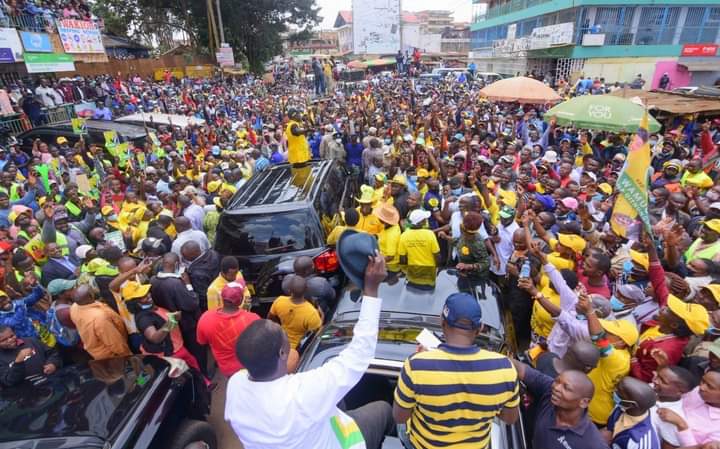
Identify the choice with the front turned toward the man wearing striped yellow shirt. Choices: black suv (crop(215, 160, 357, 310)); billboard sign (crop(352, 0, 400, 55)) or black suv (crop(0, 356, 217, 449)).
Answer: the billboard sign

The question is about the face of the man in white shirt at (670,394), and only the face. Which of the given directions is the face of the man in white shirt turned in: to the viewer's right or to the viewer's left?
to the viewer's left

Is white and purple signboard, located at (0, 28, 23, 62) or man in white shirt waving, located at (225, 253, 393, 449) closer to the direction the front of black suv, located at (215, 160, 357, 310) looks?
the white and purple signboard

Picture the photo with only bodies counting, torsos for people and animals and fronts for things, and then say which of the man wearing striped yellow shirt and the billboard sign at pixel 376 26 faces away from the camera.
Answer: the man wearing striped yellow shirt

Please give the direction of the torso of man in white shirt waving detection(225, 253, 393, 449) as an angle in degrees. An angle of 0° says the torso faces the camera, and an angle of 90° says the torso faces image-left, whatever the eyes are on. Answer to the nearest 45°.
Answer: approximately 225°

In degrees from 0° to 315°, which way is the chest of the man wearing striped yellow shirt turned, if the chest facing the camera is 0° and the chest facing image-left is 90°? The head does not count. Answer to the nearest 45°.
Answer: approximately 180°

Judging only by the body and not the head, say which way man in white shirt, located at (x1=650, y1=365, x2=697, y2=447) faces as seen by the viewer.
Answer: to the viewer's left

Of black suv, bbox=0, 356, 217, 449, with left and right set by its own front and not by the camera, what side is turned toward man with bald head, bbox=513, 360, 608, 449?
right

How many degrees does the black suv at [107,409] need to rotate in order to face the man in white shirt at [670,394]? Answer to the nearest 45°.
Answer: approximately 90° to its right
